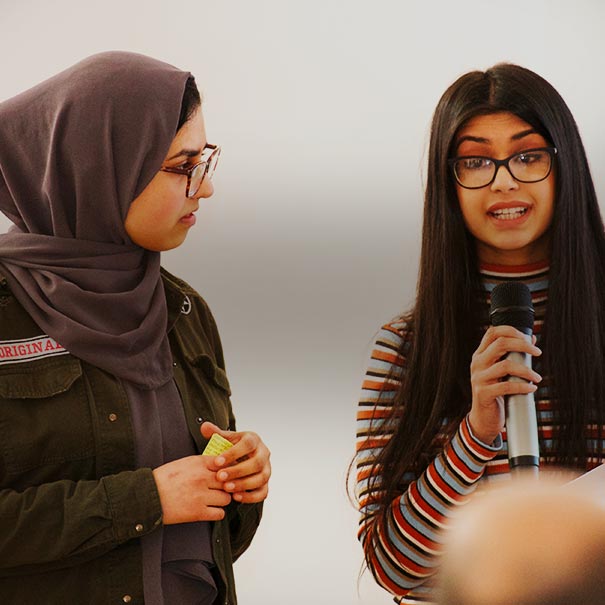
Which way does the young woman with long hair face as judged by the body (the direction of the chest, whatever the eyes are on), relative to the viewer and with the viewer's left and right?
facing the viewer

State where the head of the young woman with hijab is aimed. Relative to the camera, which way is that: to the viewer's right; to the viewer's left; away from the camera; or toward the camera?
to the viewer's right

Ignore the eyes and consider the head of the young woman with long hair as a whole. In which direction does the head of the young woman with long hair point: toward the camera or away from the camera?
toward the camera

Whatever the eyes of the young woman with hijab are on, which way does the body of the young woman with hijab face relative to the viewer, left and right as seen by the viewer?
facing the viewer and to the right of the viewer

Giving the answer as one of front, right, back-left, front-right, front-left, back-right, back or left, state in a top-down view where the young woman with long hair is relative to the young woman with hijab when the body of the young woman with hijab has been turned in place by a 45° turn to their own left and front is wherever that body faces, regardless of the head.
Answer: front
